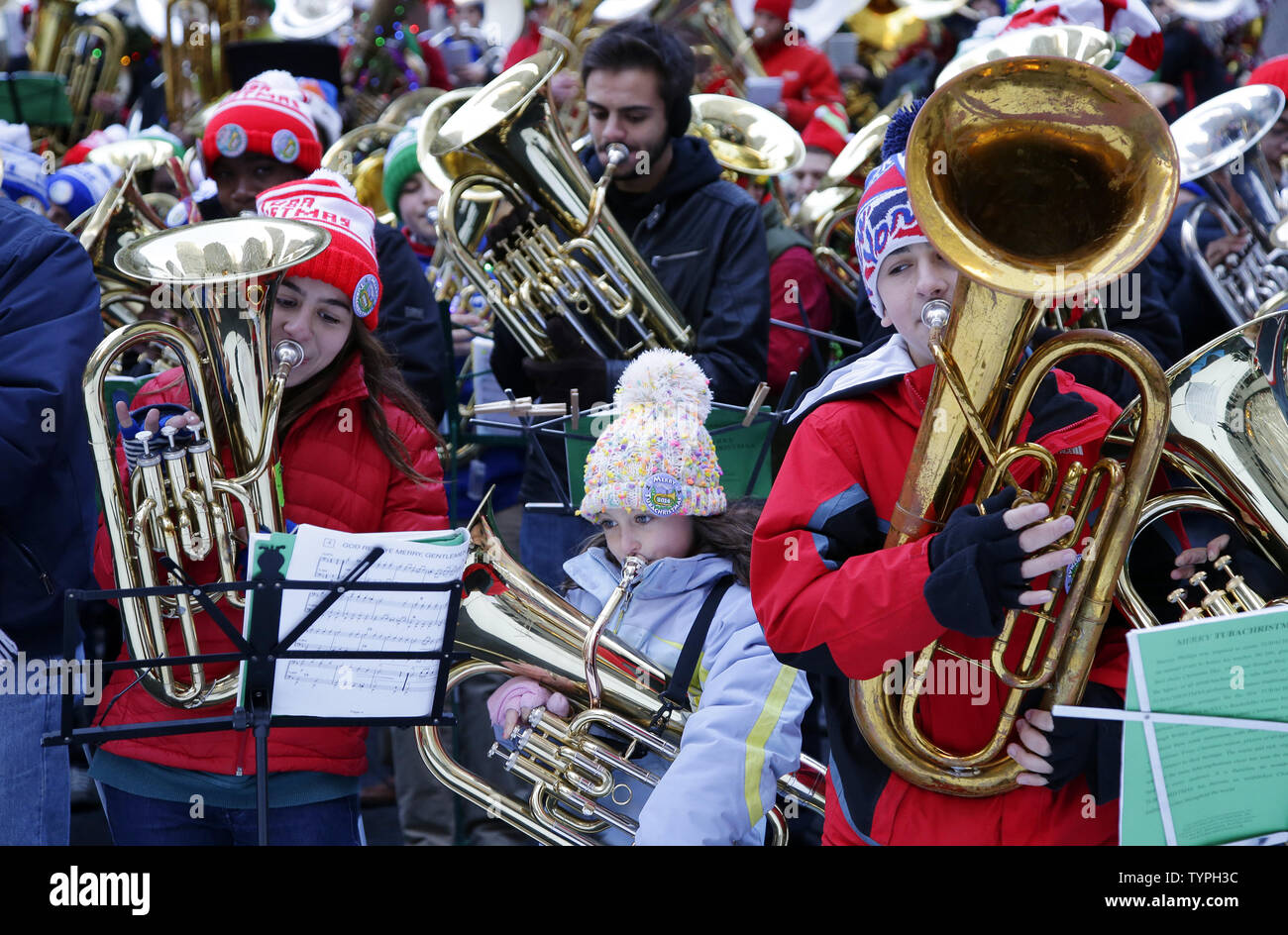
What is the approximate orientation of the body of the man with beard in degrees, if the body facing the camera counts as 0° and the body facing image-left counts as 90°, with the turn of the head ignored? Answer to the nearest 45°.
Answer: approximately 45°

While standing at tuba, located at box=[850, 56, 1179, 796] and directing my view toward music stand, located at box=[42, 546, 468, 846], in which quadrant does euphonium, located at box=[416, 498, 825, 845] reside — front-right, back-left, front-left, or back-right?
front-right

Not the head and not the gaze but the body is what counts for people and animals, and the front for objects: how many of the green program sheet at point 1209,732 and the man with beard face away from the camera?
0

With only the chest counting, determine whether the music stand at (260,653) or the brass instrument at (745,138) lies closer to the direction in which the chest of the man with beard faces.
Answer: the music stand

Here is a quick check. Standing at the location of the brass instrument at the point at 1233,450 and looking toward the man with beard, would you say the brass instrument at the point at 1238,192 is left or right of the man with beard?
right

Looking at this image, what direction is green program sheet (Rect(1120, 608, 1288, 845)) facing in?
toward the camera

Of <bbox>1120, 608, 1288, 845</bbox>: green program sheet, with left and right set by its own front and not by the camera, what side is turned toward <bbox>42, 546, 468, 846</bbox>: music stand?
right

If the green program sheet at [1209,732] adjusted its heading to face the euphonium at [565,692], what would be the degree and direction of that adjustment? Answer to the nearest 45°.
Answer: approximately 135° to its right

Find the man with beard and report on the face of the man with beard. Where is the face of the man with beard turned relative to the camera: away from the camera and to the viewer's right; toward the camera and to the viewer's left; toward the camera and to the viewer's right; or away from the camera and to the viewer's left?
toward the camera and to the viewer's left
